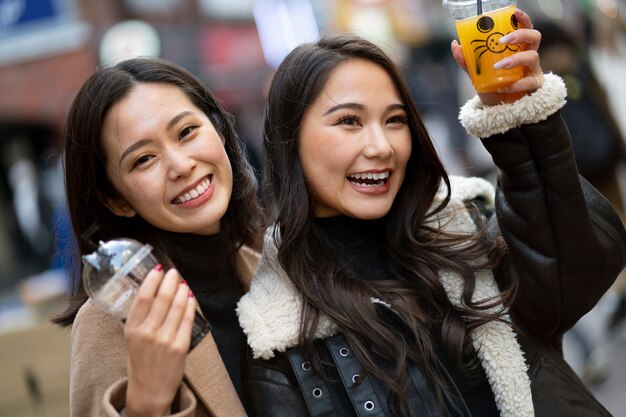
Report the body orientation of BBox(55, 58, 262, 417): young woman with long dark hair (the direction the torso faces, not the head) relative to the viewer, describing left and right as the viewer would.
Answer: facing the viewer and to the right of the viewer
